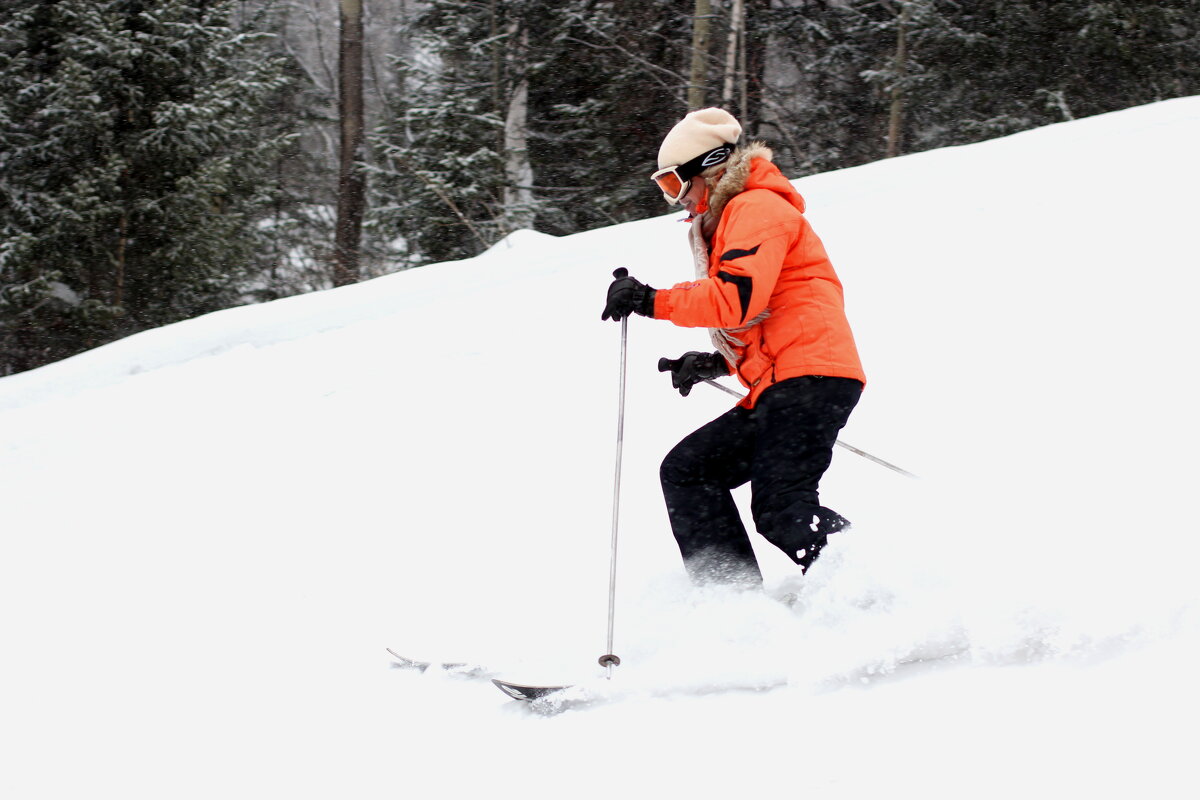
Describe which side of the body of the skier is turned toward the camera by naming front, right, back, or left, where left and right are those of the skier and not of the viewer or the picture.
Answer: left

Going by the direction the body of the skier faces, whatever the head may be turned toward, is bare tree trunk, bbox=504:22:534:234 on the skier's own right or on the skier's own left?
on the skier's own right

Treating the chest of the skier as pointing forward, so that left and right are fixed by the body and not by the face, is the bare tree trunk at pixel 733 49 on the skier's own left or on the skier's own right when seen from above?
on the skier's own right

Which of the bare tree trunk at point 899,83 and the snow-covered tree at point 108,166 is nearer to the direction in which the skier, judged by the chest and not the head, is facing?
the snow-covered tree

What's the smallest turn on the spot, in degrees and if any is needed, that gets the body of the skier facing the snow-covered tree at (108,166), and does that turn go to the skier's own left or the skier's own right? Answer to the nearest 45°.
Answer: approximately 45° to the skier's own right

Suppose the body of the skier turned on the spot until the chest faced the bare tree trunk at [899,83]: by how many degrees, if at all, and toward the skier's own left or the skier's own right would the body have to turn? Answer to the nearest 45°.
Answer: approximately 90° to the skier's own right

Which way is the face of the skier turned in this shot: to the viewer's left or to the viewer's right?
to the viewer's left

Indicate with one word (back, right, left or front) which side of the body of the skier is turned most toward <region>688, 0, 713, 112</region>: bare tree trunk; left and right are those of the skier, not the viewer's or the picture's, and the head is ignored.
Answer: right
